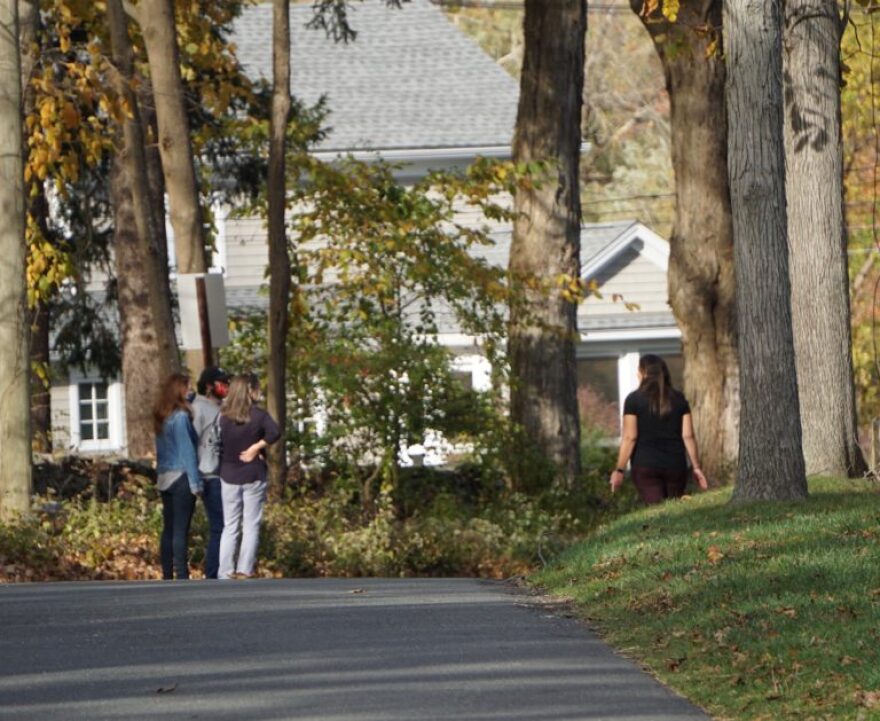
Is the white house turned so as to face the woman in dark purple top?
yes

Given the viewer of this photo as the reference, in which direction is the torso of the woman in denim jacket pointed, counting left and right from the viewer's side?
facing away from the viewer and to the right of the viewer

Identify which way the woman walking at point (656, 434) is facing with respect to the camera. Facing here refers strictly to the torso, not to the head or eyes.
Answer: away from the camera

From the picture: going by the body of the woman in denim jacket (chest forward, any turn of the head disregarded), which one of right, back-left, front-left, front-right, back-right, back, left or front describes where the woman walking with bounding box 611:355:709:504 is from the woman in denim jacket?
front-right

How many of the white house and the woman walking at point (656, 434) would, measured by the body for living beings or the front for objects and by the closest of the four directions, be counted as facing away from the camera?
1

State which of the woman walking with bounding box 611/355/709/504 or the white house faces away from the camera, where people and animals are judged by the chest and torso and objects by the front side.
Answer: the woman walking

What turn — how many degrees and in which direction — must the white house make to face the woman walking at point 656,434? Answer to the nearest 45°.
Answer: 0° — it already faces them

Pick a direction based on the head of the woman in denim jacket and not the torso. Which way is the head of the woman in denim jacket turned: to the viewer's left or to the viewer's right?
to the viewer's right

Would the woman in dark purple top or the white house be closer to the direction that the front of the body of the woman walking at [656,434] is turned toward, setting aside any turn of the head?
the white house

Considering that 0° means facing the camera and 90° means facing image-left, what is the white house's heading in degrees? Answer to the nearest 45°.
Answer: approximately 0°

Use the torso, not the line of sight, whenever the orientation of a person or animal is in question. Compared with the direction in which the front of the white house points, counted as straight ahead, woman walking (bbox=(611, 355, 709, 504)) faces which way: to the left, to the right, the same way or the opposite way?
the opposite way

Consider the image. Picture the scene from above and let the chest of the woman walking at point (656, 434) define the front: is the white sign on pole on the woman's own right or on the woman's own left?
on the woman's own left

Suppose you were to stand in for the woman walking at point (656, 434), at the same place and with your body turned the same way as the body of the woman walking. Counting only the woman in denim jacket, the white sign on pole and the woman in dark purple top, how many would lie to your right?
0

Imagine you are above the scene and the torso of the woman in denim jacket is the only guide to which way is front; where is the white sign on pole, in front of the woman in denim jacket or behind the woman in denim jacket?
in front

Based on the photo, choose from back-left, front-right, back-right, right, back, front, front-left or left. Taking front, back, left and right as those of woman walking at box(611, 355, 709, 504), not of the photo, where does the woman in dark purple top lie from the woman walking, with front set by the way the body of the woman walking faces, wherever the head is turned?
left

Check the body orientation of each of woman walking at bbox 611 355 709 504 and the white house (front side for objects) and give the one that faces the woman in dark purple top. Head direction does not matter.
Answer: the white house

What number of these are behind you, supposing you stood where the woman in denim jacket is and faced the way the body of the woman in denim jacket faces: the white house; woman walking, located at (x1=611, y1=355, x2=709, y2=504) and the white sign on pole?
0
